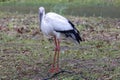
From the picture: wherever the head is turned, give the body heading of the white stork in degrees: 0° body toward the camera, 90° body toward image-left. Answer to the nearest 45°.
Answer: approximately 90°
